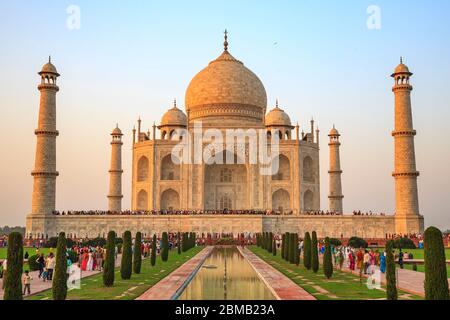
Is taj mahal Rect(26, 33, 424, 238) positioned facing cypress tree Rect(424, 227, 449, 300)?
yes

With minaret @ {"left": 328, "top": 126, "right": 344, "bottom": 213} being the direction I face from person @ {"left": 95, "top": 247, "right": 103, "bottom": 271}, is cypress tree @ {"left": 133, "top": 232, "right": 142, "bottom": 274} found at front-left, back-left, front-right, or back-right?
back-right

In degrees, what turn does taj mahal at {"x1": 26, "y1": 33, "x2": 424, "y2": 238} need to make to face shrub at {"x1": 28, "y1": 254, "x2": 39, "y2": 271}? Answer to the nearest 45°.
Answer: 0° — it already faces it

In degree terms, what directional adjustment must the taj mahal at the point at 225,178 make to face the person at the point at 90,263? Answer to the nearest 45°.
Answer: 0° — it already faces them

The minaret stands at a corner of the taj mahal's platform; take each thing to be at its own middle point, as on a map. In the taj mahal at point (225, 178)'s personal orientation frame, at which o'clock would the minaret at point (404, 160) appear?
The minaret is roughly at 10 o'clock from the taj mahal.

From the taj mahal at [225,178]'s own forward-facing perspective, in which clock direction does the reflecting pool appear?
The reflecting pool is roughly at 12 o'clock from the taj mahal.

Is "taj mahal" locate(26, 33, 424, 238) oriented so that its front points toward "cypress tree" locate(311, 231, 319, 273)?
yes

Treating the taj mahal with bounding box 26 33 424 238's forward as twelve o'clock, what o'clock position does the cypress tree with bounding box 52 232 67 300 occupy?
The cypress tree is roughly at 12 o'clock from the taj mahal.

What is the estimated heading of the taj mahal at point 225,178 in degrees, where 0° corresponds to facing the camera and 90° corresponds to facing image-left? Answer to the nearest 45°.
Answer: approximately 0°

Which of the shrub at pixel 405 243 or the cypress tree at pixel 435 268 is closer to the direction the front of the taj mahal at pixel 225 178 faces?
the cypress tree

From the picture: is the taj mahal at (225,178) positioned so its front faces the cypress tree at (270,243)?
yes
